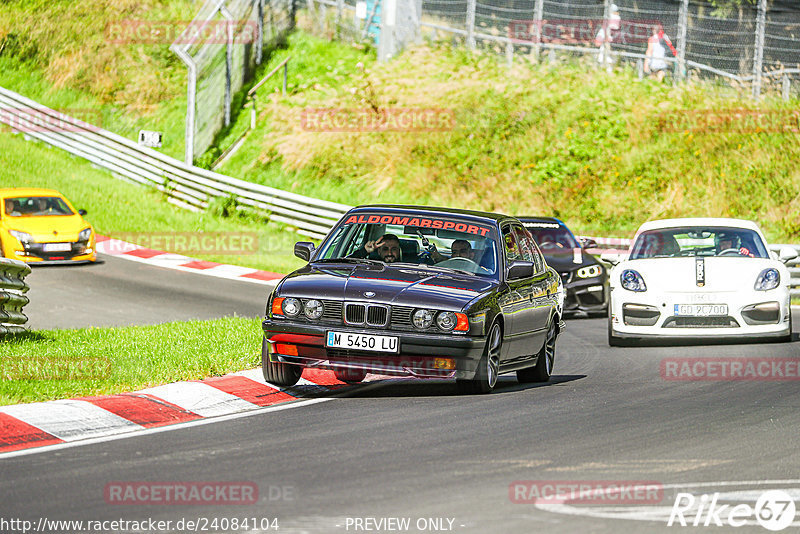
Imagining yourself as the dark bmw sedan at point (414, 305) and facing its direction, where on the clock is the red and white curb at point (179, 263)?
The red and white curb is roughly at 4 o'clock from the dark bmw sedan.

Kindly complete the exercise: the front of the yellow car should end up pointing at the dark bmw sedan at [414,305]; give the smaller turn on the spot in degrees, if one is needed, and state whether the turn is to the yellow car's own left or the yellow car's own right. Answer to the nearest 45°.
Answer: approximately 45° to the yellow car's own right

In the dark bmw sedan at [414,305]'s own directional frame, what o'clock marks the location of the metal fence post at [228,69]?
The metal fence post is roughly at 4 o'clock from the dark bmw sedan.

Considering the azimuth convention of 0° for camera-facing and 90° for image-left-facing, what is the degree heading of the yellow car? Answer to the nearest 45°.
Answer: approximately 315°

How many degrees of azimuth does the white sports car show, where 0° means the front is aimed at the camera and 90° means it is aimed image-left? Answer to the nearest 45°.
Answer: approximately 0°

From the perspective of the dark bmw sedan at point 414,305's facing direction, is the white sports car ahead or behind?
behind

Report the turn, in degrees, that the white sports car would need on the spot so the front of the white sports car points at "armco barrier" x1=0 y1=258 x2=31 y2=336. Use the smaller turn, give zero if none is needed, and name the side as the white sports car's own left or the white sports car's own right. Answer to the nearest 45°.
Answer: approximately 45° to the white sports car's own right

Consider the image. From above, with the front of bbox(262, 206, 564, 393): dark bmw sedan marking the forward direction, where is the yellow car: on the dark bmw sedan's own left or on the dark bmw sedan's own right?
on the dark bmw sedan's own right
